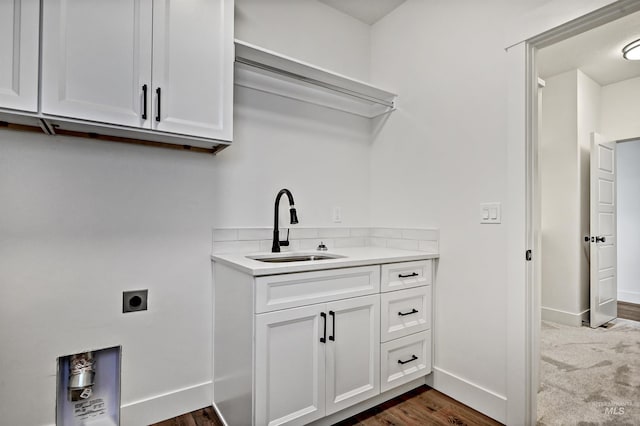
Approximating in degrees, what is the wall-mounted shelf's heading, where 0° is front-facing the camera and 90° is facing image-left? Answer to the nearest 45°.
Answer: approximately 315°

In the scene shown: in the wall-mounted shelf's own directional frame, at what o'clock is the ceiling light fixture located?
The ceiling light fixture is roughly at 10 o'clock from the wall-mounted shelf.

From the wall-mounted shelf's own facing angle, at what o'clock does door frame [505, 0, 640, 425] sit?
The door frame is roughly at 11 o'clock from the wall-mounted shelf.

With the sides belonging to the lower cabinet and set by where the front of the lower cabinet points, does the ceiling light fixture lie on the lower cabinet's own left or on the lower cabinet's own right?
on the lower cabinet's own left

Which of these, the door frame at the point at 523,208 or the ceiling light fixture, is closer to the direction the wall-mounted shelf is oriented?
the door frame

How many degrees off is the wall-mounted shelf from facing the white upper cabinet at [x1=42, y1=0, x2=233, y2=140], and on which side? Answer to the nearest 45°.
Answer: approximately 90° to its right

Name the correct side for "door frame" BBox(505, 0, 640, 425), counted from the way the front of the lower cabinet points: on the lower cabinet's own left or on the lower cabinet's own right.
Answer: on the lower cabinet's own left

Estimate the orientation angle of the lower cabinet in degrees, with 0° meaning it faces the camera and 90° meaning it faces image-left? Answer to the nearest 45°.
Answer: approximately 315°
